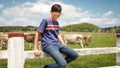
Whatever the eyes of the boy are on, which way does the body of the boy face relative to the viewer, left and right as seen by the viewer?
facing the viewer and to the right of the viewer
